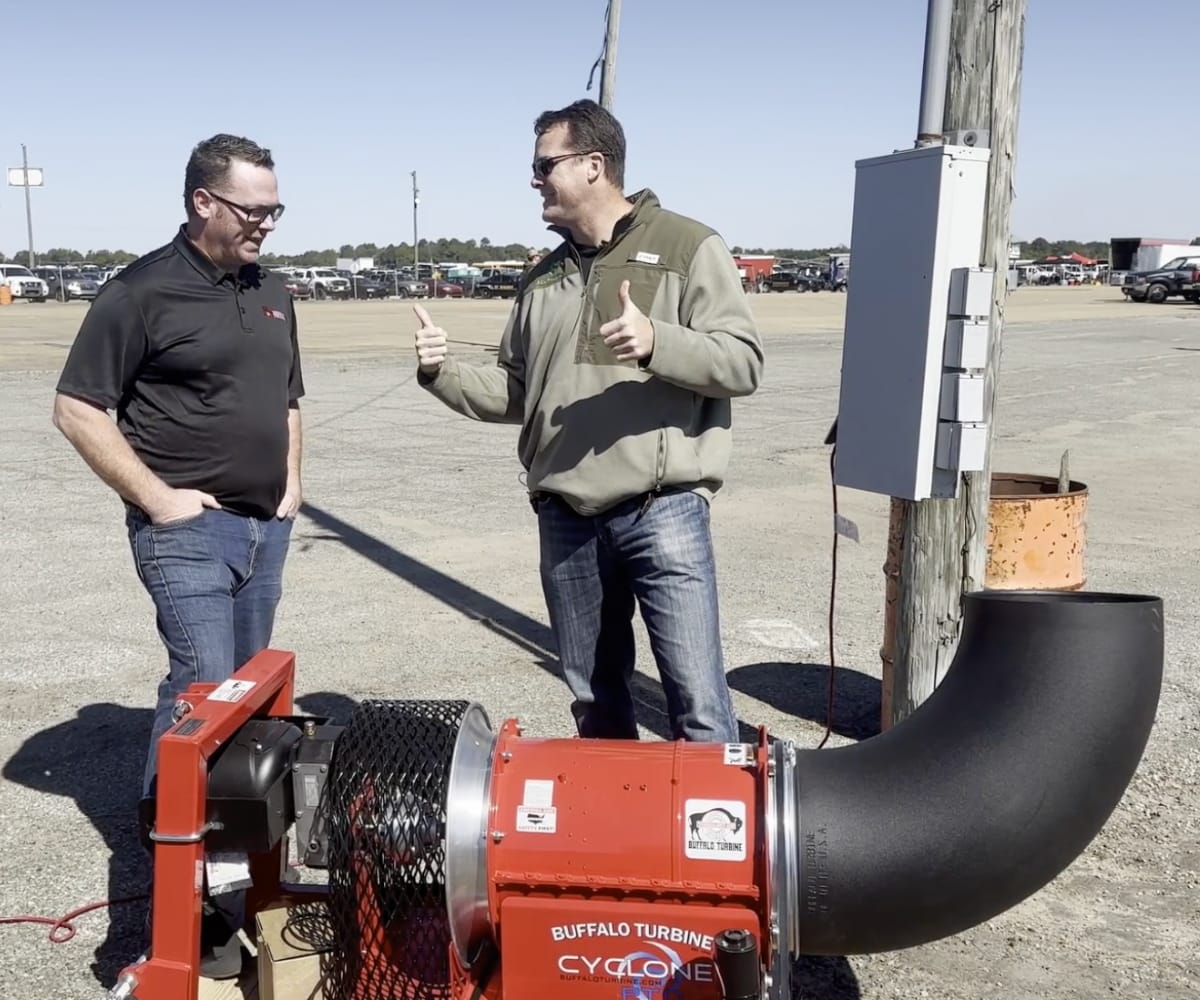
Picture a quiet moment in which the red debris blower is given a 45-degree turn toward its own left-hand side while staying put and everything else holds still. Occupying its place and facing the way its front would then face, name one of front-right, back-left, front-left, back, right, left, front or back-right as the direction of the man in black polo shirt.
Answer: left

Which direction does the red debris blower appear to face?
to the viewer's right

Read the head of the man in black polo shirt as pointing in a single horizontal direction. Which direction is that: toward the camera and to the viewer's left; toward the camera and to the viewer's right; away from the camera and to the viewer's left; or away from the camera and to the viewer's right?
toward the camera and to the viewer's right

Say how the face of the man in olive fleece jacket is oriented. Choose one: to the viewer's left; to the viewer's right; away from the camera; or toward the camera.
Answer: to the viewer's left

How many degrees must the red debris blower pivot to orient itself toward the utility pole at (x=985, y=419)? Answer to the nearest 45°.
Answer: approximately 45° to its left

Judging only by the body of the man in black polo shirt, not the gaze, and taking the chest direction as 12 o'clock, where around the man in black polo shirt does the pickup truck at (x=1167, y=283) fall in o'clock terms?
The pickup truck is roughly at 9 o'clock from the man in black polo shirt.

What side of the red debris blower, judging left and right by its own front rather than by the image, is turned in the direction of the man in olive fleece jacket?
left

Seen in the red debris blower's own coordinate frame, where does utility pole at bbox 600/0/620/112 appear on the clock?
The utility pole is roughly at 9 o'clock from the red debris blower.

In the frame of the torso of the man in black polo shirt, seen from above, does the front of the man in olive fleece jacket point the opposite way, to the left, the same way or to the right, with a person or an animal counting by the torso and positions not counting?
to the right

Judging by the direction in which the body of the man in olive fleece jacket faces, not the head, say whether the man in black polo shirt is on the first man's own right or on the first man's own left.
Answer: on the first man's own right

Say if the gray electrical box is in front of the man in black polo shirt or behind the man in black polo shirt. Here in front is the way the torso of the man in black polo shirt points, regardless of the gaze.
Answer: in front

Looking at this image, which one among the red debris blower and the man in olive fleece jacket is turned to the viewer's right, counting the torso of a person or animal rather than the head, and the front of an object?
the red debris blower

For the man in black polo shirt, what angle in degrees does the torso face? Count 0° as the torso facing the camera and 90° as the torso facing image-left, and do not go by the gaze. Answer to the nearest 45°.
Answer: approximately 315°

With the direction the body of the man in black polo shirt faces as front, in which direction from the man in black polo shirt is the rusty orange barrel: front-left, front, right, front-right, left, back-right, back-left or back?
front-left

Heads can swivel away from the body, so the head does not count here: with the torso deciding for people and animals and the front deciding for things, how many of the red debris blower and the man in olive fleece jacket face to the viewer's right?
1
